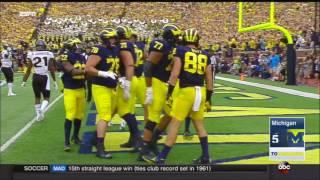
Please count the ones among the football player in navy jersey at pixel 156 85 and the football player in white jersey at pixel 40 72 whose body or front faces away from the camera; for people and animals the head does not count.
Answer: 1

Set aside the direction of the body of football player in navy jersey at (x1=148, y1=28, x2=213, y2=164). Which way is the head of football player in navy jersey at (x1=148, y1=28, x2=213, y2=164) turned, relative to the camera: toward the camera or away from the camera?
away from the camera

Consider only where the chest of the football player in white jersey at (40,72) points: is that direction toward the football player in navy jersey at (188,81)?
no

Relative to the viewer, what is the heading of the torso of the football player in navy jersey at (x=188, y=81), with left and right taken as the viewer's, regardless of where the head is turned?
facing away from the viewer and to the left of the viewer

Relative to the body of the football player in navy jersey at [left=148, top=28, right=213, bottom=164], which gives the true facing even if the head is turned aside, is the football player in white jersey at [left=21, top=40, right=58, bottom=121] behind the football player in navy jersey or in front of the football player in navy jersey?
in front

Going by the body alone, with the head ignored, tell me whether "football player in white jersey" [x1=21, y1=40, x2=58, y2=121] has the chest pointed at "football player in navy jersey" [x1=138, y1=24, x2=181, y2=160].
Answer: no
